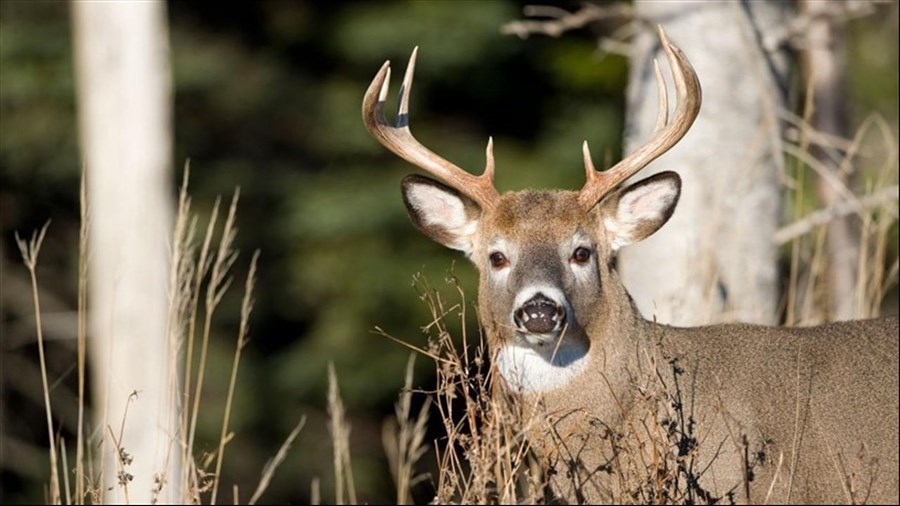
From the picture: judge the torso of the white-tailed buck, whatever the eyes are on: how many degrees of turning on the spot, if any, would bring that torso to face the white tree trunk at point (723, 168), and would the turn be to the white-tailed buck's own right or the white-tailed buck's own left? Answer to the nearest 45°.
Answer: approximately 90° to the white-tailed buck's own right

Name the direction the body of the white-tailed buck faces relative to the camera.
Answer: to the viewer's left

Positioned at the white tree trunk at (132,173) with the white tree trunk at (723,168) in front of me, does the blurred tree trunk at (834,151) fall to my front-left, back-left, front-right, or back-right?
front-left

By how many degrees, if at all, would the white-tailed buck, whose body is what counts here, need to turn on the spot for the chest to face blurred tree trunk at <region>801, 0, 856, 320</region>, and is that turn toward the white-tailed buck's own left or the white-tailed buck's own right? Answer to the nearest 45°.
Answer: approximately 90° to the white-tailed buck's own right
